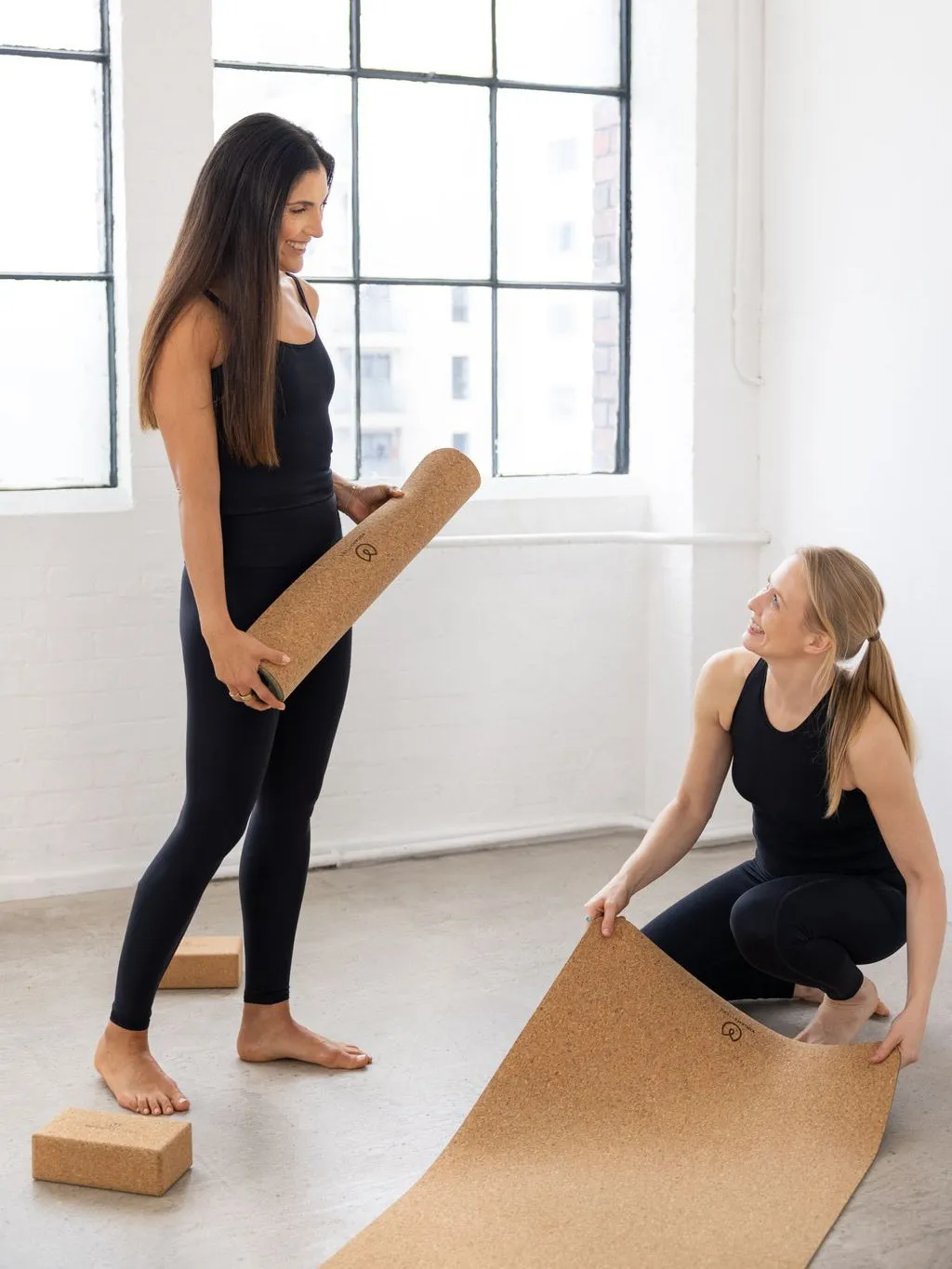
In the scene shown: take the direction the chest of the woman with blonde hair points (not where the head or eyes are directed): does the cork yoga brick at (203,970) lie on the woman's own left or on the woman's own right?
on the woman's own right

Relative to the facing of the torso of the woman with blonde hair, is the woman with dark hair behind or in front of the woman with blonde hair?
in front

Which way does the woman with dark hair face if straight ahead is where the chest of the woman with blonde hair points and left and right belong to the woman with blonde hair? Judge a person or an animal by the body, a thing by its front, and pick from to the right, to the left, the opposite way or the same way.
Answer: to the left

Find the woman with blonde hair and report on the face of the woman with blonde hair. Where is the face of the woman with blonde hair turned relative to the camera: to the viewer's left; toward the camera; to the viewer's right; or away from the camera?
to the viewer's left

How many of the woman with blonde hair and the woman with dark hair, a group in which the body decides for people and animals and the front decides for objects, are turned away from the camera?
0

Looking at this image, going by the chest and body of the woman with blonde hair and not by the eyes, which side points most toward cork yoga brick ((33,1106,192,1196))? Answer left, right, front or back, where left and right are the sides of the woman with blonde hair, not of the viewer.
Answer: front

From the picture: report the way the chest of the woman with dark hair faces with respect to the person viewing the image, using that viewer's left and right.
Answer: facing the viewer and to the right of the viewer

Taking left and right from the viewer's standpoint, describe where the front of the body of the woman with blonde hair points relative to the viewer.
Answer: facing the viewer and to the left of the viewer
